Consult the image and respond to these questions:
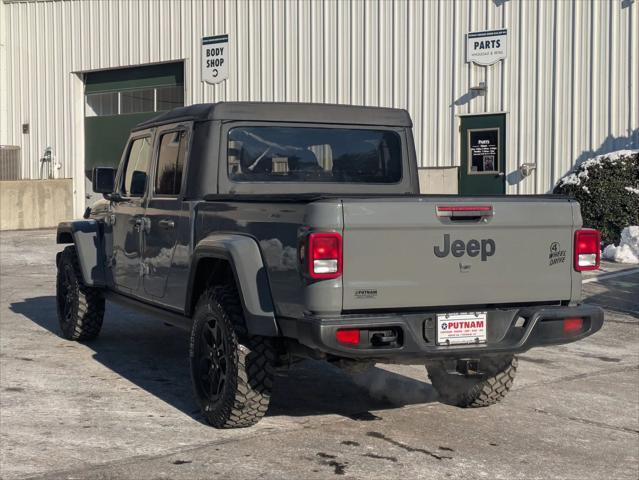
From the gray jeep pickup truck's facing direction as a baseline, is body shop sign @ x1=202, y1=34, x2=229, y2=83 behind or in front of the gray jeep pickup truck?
in front

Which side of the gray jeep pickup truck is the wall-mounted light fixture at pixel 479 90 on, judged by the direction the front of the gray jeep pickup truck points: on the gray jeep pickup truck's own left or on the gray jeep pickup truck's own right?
on the gray jeep pickup truck's own right

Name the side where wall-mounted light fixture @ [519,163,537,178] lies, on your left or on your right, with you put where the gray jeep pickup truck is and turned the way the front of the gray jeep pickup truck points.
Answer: on your right

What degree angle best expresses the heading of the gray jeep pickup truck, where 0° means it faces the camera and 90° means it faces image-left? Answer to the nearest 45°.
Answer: approximately 135°

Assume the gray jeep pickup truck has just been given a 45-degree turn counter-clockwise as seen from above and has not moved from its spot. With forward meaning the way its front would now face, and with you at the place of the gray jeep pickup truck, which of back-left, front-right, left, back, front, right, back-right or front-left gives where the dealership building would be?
right
